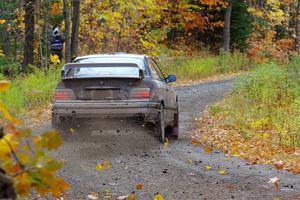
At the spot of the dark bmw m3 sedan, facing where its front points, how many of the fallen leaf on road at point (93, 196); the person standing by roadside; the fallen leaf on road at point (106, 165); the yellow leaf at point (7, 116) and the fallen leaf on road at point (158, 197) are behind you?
4

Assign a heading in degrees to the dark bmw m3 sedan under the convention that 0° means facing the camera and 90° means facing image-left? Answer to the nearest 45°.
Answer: approximately 180°

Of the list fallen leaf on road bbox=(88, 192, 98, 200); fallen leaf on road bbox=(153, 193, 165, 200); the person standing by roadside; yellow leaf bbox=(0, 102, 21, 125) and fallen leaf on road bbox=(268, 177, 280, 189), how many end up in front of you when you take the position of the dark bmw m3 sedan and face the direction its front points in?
1

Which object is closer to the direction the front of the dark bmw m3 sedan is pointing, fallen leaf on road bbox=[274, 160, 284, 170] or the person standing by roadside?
the person standing by roadside

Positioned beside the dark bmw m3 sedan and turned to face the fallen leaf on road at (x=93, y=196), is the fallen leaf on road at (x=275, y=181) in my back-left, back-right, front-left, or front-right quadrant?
front-left

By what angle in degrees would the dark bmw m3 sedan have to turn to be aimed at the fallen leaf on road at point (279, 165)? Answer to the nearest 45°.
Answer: approximately 135° to its right

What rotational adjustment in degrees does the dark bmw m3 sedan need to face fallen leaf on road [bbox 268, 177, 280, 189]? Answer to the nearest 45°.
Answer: approximately 135° to its right

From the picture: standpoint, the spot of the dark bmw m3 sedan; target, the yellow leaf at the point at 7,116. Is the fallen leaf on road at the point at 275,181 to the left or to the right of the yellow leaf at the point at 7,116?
left

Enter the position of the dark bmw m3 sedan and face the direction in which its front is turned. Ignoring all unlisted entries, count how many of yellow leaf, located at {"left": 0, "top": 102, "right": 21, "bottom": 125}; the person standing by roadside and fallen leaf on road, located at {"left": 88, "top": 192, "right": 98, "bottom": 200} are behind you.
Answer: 2

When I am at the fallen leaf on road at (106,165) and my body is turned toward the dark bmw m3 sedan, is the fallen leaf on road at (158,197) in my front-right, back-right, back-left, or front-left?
back-right

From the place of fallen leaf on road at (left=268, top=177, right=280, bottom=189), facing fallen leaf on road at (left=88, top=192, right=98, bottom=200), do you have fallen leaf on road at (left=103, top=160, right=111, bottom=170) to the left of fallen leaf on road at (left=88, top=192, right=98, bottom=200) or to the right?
right

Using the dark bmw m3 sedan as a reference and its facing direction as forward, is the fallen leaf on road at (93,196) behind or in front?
behind

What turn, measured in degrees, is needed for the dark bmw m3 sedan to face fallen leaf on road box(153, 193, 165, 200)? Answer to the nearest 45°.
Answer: approximately 180°

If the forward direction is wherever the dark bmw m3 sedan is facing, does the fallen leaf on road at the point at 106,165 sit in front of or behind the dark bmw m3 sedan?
behind

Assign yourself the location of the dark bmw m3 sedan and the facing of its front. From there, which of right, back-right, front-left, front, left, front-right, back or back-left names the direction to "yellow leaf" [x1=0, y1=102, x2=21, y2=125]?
back

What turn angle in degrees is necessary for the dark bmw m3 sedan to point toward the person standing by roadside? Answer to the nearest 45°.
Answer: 0° — it already faces them
